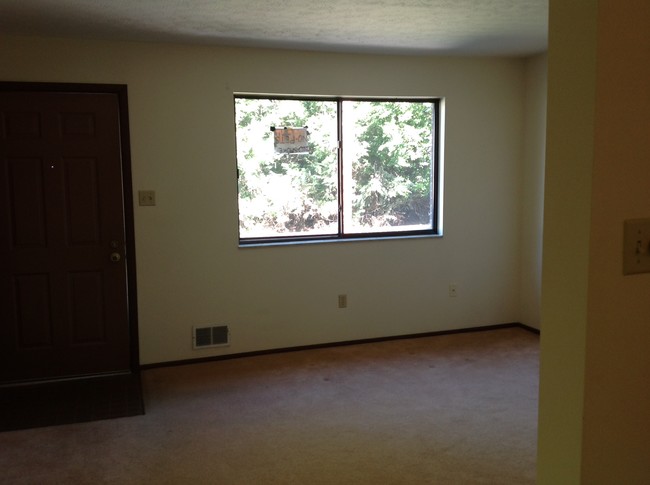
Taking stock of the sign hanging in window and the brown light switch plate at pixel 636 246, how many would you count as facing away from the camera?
1

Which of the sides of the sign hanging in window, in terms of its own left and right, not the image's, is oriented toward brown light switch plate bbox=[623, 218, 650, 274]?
back

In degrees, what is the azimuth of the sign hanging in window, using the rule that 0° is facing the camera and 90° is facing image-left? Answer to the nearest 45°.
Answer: approximately 180°

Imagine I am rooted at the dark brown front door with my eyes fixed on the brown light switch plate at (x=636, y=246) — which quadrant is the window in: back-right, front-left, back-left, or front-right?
front-left

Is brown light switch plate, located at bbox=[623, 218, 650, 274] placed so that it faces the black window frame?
no

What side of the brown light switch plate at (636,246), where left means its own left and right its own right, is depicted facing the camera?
front

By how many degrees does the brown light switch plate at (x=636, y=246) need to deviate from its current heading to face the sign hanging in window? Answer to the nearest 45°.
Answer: approximately 135° to its right

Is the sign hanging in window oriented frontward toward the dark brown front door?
no

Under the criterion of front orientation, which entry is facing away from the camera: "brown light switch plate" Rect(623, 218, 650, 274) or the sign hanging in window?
the sign hanging in window

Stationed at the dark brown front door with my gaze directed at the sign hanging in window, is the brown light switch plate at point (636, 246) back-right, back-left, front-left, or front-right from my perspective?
front-right
